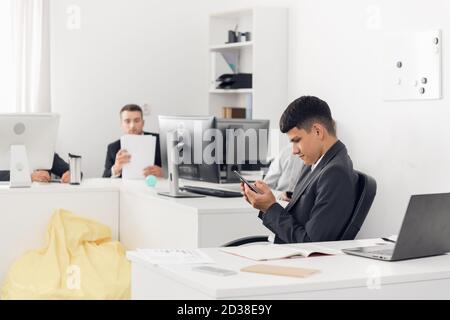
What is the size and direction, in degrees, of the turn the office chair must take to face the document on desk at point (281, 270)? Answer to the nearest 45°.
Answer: approximately 90° to its left

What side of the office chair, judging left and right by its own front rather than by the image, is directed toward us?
left

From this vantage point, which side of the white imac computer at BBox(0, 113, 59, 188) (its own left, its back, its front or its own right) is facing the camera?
back

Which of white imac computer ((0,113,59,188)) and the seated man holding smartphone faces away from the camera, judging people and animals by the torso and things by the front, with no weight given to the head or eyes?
the white imac computer

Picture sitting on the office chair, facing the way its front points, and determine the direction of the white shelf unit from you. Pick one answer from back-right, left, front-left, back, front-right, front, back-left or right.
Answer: right

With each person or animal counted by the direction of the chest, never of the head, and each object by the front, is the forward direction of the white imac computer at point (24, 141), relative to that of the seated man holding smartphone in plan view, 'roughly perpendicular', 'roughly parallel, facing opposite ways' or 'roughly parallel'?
roughly perpendicular

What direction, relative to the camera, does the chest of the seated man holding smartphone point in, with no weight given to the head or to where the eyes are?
to the viewer's left

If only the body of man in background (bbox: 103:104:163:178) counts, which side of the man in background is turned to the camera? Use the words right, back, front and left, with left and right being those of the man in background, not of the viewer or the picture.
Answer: front

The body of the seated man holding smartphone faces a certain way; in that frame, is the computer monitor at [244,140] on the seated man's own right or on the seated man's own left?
on the seated man's own right

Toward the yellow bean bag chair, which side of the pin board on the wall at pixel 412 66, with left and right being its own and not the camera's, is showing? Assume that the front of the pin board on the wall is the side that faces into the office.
front

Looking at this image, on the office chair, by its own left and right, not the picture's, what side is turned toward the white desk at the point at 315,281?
left

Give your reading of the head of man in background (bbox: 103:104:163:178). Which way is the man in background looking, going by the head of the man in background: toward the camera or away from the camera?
toward the camera

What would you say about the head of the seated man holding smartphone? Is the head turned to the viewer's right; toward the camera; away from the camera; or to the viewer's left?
to the viewer's left

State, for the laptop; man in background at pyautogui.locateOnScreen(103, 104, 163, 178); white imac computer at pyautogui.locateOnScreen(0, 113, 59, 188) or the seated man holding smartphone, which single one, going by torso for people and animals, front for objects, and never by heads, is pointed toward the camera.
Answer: the man in background

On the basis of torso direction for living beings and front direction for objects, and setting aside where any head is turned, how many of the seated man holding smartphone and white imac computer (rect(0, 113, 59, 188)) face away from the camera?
1
